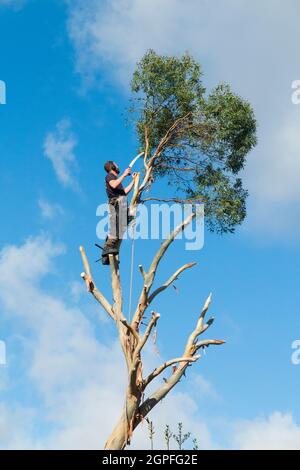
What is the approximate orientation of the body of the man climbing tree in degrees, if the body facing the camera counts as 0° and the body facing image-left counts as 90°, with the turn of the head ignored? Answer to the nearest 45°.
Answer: approximately 270°
